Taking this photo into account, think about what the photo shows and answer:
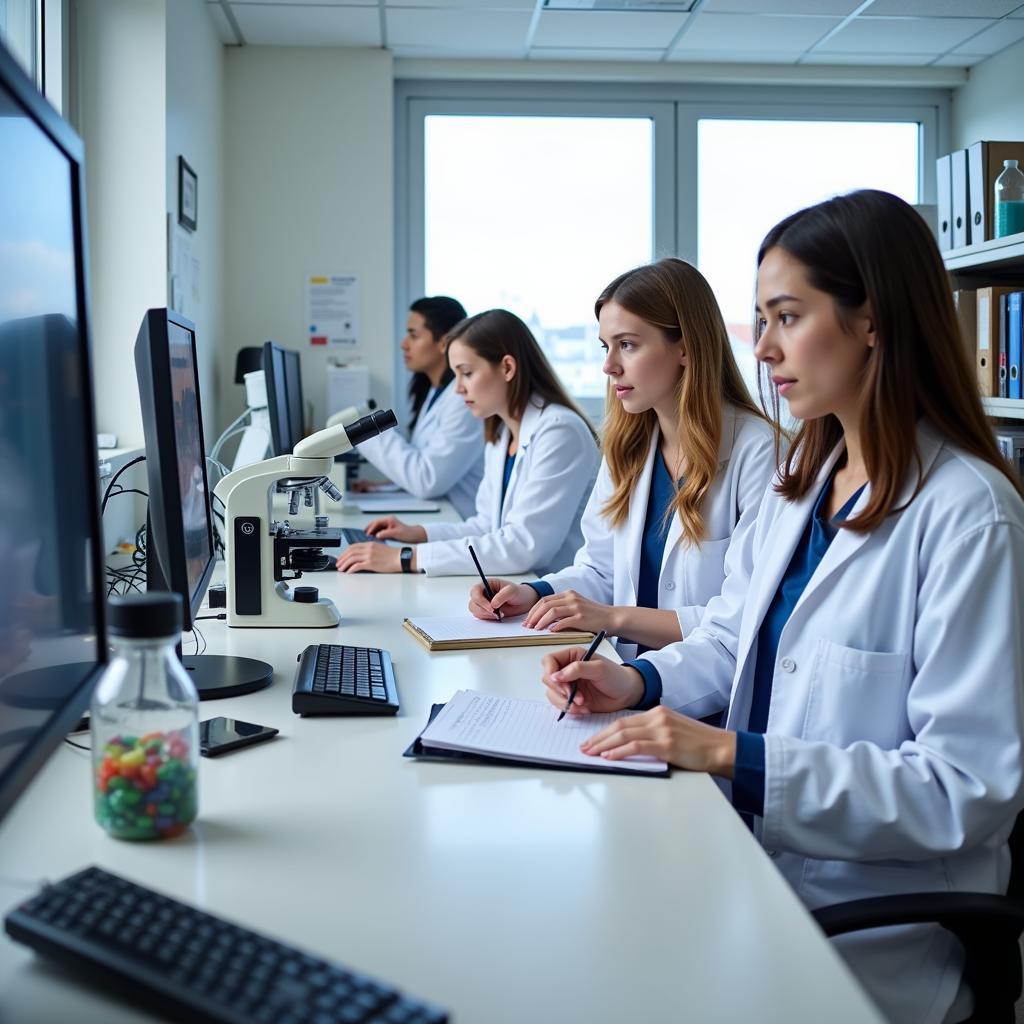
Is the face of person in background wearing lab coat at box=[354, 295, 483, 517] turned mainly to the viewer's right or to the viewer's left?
to the viewer's left

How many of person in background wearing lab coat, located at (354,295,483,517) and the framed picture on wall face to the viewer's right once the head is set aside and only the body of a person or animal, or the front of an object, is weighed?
1

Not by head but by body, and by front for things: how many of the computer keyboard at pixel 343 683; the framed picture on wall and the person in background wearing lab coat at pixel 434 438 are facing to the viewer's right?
2

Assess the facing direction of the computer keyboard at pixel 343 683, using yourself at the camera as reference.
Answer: facing to the right of the viewer

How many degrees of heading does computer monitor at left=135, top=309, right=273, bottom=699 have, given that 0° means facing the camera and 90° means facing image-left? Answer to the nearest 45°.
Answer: approximately 270°

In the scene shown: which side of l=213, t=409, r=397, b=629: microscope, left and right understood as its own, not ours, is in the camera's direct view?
right

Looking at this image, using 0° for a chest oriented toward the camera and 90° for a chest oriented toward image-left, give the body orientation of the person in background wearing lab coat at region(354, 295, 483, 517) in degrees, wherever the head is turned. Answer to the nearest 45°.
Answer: approximately 90°

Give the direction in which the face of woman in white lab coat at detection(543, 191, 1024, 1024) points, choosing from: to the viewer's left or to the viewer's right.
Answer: to the viewer's left

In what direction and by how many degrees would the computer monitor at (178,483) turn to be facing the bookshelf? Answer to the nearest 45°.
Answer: approximately 45° to its left
